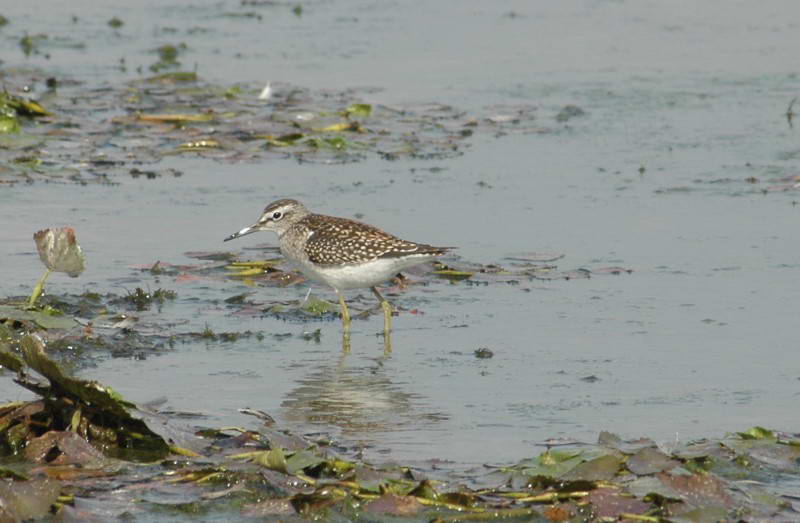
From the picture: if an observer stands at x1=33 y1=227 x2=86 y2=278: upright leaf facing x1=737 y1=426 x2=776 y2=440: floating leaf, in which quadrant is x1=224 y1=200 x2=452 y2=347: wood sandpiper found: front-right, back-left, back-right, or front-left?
front-left

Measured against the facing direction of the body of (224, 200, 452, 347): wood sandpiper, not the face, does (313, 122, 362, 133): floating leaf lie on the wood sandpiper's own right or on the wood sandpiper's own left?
on the wood sandpiper's own right

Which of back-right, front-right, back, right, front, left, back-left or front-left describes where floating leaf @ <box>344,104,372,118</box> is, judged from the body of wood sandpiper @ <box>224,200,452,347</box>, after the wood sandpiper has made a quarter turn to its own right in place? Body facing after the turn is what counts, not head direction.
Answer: front

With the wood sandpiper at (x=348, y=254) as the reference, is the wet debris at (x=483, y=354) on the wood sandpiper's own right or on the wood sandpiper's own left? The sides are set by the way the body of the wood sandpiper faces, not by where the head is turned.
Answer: on the wood sandpiper's own left

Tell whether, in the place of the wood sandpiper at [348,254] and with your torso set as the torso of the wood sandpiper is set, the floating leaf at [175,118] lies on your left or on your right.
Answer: on your right

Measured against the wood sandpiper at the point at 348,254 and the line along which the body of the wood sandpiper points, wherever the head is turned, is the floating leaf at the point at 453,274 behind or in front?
behind

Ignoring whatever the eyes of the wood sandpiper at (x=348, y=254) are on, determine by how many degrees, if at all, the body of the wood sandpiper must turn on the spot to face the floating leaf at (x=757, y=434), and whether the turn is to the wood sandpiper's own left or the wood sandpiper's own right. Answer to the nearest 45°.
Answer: approximately 135° to the wood sandpiper's own left

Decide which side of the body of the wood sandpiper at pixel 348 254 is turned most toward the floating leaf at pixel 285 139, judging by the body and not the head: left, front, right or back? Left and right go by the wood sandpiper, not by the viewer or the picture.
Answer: right

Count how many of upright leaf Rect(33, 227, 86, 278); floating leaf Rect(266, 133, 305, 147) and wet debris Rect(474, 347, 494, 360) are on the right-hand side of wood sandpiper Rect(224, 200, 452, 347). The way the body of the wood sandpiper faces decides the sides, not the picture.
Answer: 1

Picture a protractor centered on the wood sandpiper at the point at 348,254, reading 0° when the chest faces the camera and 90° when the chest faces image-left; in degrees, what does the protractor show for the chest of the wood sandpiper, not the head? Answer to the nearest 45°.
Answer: approximately 90°

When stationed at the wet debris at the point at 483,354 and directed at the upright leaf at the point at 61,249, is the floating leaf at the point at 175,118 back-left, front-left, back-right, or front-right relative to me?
front-right

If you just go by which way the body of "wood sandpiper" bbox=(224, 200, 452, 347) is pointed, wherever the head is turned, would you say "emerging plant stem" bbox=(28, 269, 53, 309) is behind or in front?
in front
